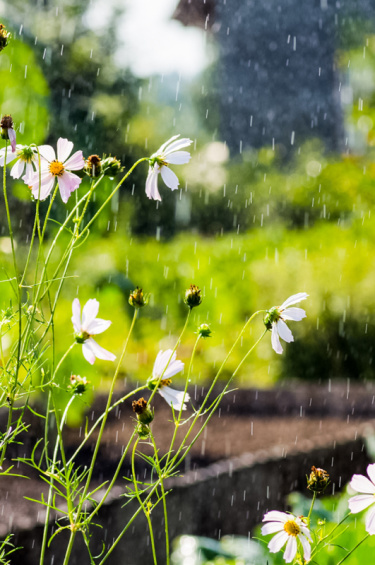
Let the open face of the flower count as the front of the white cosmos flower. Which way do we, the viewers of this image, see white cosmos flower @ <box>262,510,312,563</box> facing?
facing the viewer and to the right of the viewer

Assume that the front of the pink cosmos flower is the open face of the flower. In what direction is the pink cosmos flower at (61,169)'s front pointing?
toward the camera
